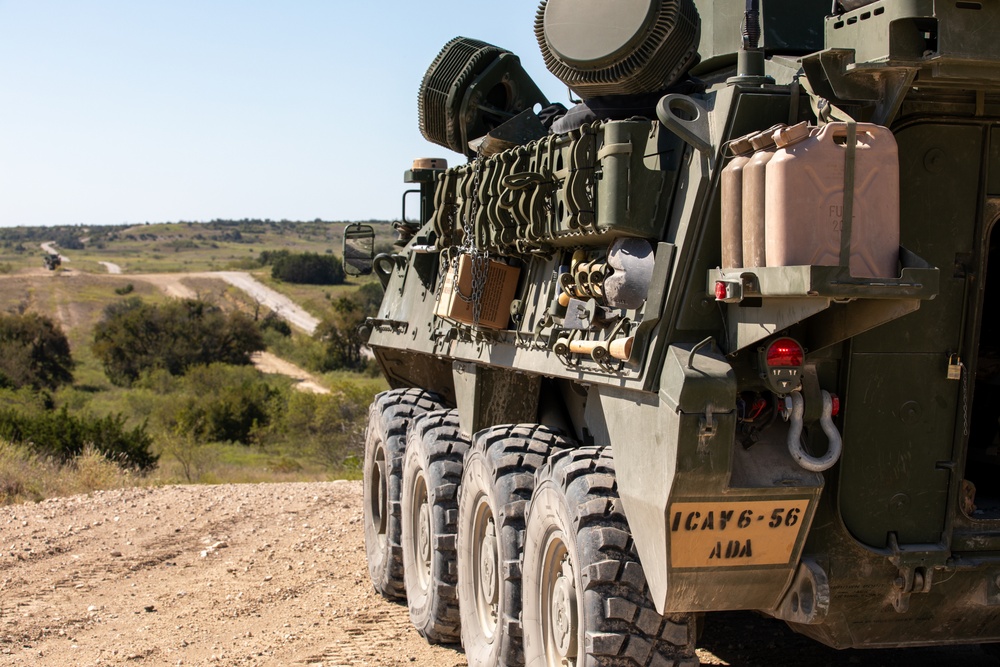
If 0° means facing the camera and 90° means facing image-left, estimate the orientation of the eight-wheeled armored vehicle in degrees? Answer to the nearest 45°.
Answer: approximately 135°

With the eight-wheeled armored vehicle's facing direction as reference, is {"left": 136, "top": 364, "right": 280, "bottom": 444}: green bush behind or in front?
in front

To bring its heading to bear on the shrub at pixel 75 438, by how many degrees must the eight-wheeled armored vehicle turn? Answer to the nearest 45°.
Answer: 0° — it already faces it

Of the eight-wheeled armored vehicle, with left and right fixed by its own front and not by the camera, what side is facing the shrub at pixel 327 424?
front

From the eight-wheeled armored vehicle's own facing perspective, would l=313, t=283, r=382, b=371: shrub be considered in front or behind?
in front
